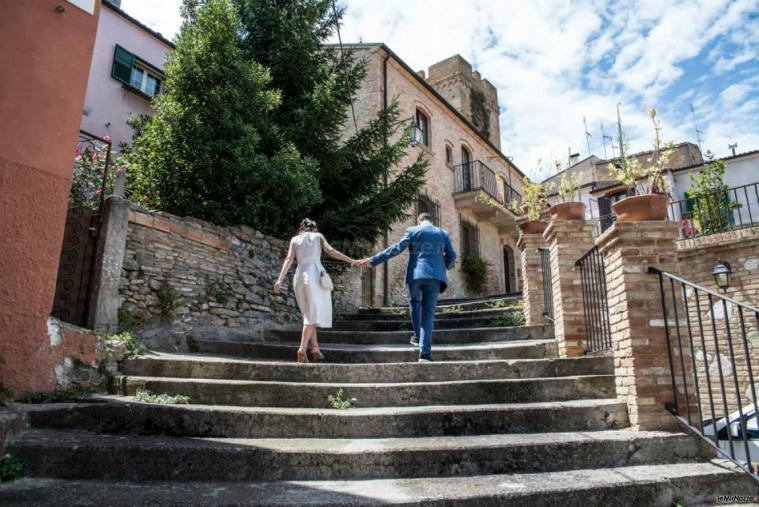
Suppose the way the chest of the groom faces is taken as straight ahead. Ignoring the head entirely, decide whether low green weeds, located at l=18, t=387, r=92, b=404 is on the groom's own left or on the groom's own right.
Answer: on the groom's own left

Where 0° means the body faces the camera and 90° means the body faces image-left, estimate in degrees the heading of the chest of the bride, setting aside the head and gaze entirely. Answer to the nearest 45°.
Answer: approximately 180°

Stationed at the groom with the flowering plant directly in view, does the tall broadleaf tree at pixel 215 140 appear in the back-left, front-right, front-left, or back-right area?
front-right

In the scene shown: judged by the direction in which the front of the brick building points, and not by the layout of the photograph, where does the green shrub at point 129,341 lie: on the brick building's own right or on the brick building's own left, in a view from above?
on the brick building's own right

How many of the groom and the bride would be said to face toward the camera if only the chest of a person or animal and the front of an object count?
0

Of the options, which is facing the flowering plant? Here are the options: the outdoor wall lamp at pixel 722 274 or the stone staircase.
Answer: the outdoor wall lamp

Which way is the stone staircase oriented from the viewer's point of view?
toward the camera

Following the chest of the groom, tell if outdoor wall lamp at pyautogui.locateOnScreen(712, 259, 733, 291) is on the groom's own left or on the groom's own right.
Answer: on the groom's own right

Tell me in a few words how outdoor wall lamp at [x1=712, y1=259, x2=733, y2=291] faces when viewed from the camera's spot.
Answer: facing the viewer and to the left of the viewer

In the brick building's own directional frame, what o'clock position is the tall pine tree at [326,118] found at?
The tall pine tree is roughly at 2 o'clock from the brick building.

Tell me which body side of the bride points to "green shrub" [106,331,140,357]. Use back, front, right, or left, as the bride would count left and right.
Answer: left

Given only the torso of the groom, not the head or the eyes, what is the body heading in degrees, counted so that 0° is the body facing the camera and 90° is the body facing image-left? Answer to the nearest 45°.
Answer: approximately 180°
